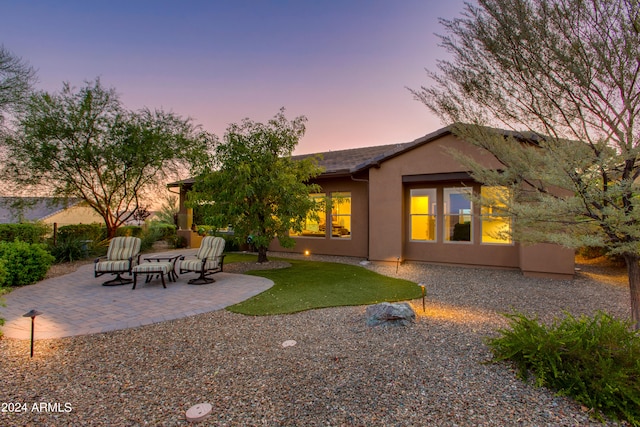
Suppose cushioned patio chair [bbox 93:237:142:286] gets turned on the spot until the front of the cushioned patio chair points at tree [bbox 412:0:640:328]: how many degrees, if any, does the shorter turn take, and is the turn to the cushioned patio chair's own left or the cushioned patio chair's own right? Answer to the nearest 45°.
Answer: approximately 90° to the cushioned patio chair's own left

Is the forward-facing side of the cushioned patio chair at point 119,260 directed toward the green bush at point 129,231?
no

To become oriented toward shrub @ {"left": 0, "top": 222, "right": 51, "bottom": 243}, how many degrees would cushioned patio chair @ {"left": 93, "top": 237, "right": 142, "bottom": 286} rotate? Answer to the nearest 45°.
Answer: approximately 90° to its right

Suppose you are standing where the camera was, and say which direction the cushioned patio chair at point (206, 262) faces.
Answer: facing the viewer and to the left of the viewer

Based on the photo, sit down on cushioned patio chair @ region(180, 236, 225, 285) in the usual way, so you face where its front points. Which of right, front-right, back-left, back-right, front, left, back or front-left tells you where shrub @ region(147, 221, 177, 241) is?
back-right

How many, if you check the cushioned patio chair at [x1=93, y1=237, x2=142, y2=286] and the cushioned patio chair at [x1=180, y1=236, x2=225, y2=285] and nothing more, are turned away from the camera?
0

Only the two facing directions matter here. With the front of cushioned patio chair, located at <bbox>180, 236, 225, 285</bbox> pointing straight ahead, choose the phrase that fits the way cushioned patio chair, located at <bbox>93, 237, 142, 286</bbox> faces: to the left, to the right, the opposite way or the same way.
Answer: the same way

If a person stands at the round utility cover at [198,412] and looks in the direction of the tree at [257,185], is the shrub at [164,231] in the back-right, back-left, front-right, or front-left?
front-left

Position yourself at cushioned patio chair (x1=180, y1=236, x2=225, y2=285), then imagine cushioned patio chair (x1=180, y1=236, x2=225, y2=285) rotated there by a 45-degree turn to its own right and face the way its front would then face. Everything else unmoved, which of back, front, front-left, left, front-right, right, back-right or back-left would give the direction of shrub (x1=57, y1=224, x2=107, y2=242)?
front-right

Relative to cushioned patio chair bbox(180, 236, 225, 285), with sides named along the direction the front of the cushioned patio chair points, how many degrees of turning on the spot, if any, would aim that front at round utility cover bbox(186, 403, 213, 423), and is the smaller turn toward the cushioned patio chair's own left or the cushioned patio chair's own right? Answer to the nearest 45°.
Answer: approximately 45° to the cushioned patio chair's own left

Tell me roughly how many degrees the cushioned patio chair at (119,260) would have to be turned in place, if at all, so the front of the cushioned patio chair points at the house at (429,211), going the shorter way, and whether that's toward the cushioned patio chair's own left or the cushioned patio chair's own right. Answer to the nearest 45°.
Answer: approximately 135° to the cushioned patio chair's own left

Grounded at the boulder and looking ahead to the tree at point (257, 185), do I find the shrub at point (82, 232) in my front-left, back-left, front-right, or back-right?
front-left

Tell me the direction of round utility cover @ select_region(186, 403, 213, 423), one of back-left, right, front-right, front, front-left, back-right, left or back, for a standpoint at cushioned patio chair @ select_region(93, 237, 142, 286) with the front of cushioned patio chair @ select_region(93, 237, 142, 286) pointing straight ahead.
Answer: front-left

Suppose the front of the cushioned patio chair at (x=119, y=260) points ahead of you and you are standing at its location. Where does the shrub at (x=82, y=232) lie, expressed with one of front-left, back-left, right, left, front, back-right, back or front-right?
back-right

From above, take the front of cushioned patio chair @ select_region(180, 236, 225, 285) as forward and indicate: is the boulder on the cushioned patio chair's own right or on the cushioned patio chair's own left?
on the cushioned patio chair's own left
